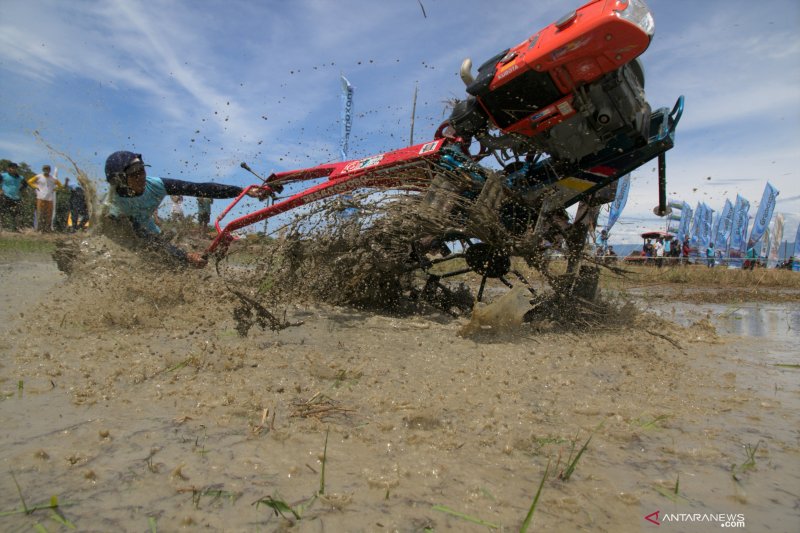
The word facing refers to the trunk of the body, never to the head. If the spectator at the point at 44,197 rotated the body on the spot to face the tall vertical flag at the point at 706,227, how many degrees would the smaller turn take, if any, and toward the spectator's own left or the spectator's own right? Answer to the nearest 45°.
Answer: approximately 90° to the spectator's own left

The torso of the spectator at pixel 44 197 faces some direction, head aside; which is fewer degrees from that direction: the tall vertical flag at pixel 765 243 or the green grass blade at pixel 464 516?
the green grass blade

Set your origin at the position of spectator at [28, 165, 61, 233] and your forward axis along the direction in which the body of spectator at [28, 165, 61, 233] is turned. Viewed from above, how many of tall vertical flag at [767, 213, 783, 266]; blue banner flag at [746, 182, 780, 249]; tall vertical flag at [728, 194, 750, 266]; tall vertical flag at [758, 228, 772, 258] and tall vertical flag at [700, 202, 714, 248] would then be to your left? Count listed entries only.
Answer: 5

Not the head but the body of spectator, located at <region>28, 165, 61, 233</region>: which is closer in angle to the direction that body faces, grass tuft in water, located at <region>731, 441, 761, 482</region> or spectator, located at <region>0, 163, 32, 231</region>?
the grass tuft in water

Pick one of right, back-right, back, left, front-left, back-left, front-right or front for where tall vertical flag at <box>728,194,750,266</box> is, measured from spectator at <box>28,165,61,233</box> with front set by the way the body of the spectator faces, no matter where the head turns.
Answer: left

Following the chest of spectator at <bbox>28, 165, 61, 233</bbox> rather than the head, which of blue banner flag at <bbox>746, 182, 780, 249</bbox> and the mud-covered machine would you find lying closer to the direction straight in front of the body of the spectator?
the mud-covered machine

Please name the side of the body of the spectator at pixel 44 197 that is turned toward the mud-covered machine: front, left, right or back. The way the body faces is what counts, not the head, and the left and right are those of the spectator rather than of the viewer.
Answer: front

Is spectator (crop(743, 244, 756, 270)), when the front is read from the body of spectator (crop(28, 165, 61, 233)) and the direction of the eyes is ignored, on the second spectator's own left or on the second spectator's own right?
on the second spectator's own left

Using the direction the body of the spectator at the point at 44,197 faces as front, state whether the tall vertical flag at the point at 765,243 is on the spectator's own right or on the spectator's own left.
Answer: on the spectator's own left

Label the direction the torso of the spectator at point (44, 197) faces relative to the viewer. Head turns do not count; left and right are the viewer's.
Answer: facing the viewer

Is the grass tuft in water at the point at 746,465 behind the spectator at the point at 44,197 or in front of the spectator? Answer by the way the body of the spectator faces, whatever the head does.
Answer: in front

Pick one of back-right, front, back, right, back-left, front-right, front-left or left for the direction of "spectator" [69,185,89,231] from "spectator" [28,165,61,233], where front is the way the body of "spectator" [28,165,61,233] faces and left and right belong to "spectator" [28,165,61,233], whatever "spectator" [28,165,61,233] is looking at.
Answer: back-left
